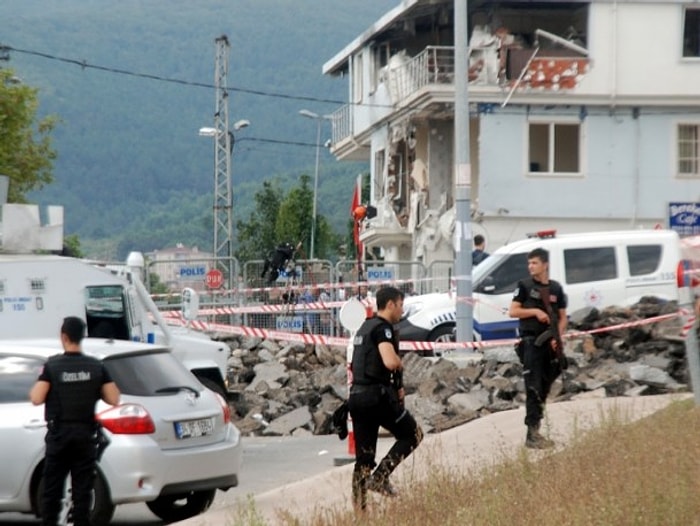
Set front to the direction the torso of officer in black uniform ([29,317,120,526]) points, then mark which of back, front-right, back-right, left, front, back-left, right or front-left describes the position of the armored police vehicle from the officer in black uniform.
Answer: front

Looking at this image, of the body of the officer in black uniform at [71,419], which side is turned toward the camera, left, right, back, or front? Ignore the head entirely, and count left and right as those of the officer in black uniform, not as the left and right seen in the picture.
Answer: back

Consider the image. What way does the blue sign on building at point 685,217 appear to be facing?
toward the camera

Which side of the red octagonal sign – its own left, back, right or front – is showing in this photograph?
front

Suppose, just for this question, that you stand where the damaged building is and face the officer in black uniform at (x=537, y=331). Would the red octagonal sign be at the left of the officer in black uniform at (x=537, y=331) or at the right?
right

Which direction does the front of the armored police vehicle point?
to the viewer's right

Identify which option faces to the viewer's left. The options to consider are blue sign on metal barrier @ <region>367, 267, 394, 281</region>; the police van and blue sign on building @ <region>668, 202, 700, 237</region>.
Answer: the police van

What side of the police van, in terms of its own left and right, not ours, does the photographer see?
left

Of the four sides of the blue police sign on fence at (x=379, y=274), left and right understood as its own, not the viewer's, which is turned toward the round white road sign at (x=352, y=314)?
front

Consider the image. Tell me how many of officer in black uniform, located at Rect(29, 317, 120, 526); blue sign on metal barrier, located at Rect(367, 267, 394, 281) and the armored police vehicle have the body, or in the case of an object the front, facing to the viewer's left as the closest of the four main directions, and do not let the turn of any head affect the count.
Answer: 0
